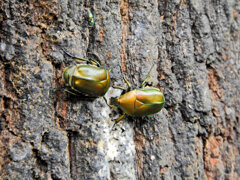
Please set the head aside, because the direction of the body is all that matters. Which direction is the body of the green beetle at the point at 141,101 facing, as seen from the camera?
to the viewer's left
